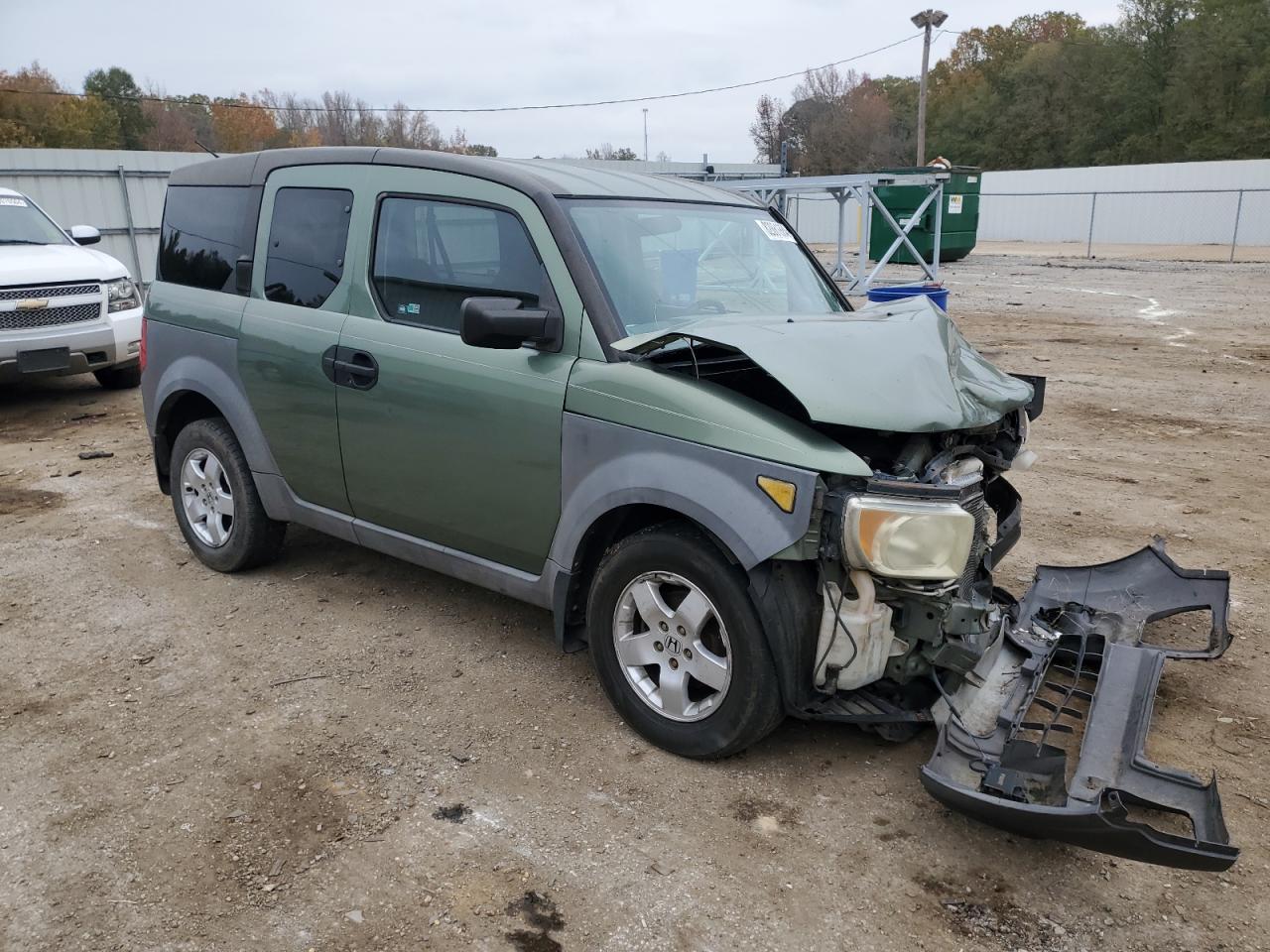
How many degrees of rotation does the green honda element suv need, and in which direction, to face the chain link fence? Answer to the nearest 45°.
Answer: approximately 90° to its left

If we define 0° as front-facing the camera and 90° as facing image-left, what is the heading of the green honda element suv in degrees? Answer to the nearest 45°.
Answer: approximately 315°

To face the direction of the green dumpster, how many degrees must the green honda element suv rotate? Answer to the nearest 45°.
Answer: approximately 135° to its left

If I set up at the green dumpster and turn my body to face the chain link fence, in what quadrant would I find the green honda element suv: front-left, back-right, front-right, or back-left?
back-right

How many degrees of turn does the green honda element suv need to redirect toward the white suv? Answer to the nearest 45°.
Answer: approximately 180°

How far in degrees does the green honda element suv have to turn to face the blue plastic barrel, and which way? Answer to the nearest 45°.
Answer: approximately 90° to its left
